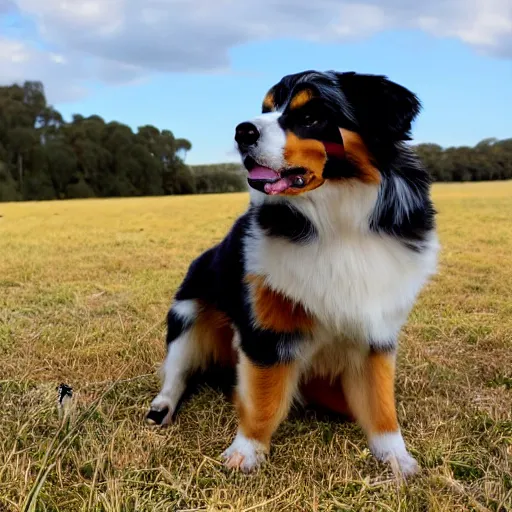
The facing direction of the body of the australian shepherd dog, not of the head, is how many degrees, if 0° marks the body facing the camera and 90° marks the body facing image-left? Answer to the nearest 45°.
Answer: approximately 315°
